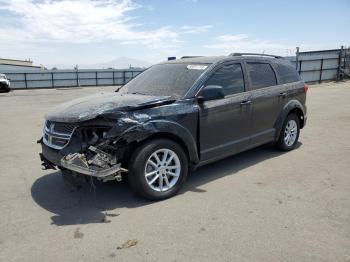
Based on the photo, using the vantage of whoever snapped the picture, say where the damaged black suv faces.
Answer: facing the viewer and to the left of the viewer
